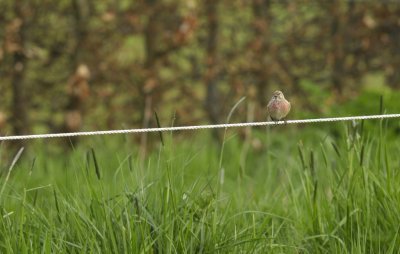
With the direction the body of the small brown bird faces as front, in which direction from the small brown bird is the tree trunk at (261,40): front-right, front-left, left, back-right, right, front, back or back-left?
back

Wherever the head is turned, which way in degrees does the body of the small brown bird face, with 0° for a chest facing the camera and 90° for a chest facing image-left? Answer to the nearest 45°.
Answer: approximately 0°

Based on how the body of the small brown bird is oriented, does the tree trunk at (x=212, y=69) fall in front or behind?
behind
